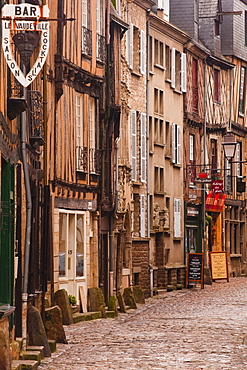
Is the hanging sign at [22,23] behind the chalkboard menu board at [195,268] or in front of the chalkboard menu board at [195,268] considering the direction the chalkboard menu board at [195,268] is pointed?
in front

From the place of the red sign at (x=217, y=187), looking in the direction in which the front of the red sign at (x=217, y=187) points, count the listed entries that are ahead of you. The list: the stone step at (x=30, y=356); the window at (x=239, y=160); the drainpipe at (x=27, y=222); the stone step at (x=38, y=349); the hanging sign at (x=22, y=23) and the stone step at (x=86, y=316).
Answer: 5

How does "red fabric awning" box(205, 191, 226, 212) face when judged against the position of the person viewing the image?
facing the viewer

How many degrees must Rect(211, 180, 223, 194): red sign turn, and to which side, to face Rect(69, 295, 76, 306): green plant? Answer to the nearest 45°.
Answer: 0° — it already faces it

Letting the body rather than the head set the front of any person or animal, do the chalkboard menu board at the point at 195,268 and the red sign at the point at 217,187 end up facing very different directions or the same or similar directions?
same or similar directions

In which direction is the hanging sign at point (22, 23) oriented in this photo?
toward the camera

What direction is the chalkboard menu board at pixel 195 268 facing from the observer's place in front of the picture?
facing the viewer

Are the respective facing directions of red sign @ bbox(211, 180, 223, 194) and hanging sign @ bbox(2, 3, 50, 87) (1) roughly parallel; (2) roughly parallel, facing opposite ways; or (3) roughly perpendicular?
roughly parallel

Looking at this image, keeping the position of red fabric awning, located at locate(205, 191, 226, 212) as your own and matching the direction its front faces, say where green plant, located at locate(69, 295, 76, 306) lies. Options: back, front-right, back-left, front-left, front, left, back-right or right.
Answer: front

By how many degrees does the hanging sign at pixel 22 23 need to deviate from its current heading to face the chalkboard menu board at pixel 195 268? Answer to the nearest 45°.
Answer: approximately 180°

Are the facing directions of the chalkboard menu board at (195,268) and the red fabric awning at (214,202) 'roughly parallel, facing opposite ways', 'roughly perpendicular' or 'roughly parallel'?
roughly parallel
